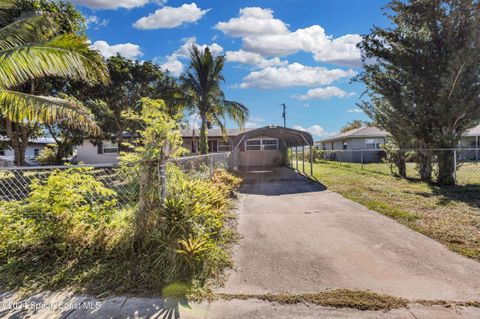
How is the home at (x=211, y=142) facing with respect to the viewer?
toward the camera

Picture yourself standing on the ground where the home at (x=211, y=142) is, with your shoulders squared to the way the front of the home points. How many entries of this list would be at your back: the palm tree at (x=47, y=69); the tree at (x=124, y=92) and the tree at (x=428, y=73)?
0

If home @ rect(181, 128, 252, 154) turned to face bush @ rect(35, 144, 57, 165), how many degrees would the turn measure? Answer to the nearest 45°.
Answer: approximately 90° to its right

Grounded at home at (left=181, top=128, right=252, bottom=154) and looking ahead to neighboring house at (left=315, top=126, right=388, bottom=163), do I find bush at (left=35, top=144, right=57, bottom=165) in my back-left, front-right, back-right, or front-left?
back-right

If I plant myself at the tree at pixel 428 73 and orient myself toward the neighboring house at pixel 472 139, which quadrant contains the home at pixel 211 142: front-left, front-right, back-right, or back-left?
front-left

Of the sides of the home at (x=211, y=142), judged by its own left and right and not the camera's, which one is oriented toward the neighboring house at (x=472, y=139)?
left

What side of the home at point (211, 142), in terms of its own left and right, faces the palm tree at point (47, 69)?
front

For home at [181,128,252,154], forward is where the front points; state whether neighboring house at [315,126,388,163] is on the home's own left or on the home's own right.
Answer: on the home's own left

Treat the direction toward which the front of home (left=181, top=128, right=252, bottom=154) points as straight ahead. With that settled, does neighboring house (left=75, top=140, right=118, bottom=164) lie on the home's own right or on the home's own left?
on the home's own right
